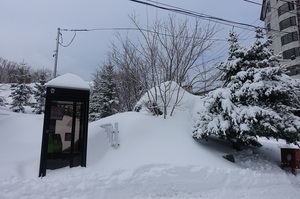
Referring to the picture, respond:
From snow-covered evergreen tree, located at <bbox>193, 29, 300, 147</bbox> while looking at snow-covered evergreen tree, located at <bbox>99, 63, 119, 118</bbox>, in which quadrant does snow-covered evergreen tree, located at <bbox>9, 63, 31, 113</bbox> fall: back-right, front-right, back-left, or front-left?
front-left

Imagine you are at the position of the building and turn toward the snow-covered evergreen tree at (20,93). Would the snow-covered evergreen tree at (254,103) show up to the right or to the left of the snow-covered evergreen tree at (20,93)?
left

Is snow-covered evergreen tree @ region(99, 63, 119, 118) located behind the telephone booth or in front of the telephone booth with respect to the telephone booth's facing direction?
behind

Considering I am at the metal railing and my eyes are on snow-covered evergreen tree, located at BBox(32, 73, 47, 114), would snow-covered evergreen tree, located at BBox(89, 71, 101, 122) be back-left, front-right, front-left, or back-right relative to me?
front-right

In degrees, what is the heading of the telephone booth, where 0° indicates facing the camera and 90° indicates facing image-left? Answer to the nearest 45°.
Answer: approximately 0°

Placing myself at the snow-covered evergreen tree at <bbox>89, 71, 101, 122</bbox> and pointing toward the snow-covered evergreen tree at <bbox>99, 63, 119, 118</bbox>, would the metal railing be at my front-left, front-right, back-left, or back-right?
front-right

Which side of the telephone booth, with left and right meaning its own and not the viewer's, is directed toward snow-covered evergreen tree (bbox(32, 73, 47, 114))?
back

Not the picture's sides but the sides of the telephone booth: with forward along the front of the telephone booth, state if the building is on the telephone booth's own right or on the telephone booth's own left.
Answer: on the telephone booth's own left

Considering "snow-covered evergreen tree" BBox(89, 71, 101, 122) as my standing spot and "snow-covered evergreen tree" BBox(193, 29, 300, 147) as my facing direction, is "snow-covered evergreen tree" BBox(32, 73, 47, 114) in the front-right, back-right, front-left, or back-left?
back-right

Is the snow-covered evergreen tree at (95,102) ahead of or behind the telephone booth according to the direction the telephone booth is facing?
behind

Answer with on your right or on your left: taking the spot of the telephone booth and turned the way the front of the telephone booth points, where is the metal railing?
on your left

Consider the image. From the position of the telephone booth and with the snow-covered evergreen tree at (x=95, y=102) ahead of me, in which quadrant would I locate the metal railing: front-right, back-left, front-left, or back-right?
front-right

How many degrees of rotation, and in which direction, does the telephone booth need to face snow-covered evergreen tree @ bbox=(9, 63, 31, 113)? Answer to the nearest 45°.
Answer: approximately 180°
